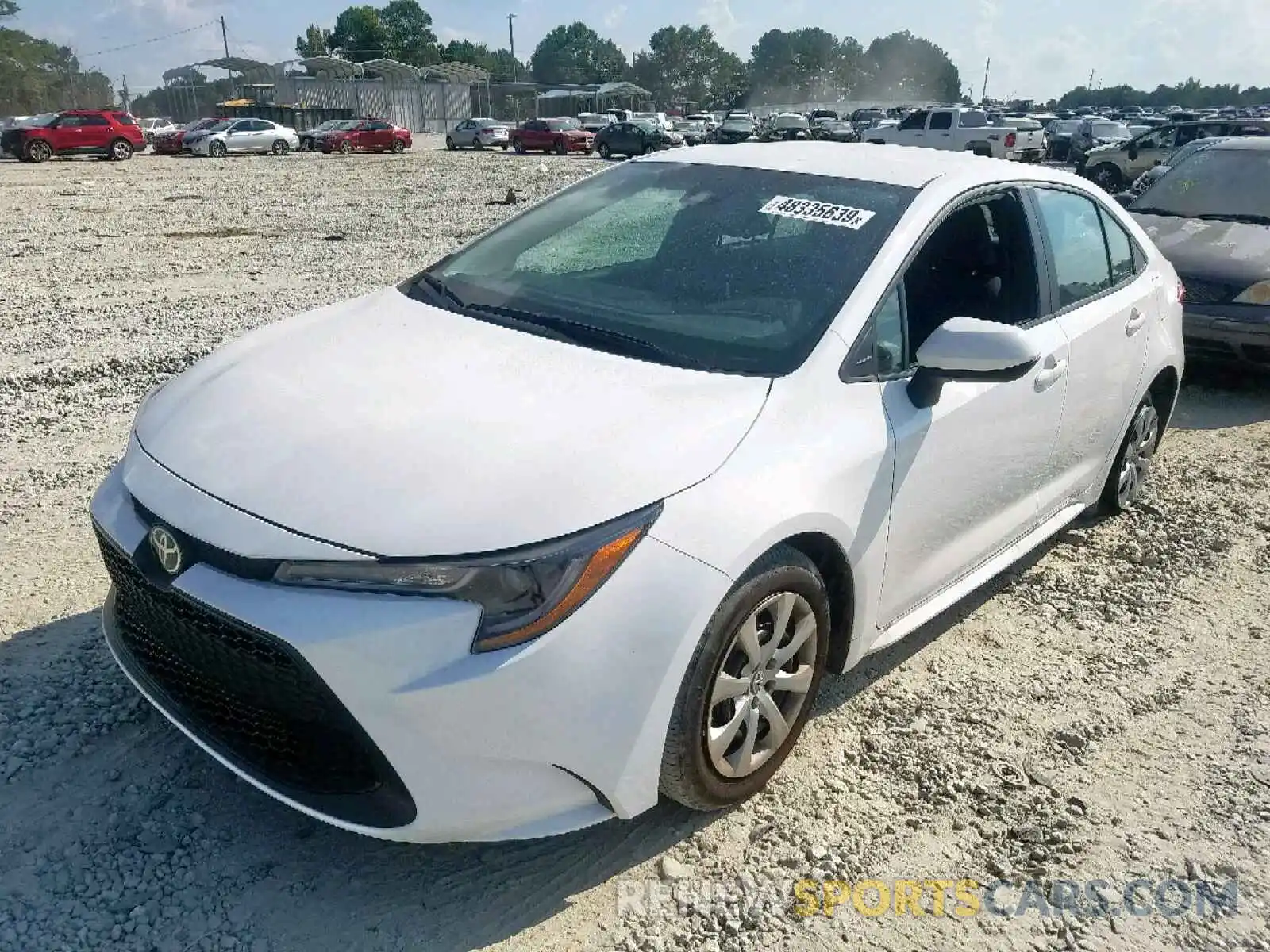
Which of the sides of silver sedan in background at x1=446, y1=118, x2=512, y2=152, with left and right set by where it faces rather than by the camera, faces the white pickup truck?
back

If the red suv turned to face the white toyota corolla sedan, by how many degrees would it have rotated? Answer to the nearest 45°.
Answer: approximately 90° to its left

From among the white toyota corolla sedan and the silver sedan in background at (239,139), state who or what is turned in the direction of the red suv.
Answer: the silver sedan in background

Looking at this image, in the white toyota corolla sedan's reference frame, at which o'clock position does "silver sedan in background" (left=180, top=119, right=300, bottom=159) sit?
The silver sedan in background is roughly at 4 o'clock from the white toyota corolla sedan.

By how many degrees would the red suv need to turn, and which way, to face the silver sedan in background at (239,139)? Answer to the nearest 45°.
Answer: approximately 135° to its right

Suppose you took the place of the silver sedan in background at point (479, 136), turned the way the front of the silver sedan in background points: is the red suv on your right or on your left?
on your left

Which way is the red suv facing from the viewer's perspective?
to the viewer's left

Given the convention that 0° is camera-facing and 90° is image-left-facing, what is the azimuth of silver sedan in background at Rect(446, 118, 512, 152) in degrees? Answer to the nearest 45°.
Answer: approximately 135°
